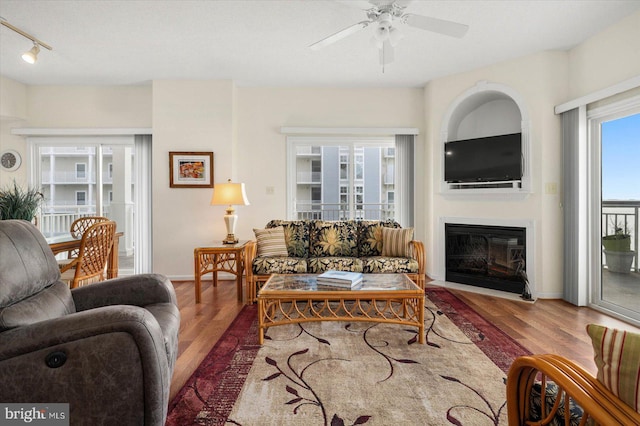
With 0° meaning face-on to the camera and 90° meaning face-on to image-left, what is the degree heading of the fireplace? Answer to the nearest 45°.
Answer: approximately 45°

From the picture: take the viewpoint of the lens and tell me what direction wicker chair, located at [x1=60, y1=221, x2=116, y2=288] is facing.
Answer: facing away from the viewer and to the left of the viewer

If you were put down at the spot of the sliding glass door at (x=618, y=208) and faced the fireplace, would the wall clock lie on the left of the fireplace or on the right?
left

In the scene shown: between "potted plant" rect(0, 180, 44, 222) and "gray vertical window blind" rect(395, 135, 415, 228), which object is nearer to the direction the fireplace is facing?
the potted plant

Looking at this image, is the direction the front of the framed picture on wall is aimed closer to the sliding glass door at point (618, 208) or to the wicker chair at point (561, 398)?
the wicker chair
